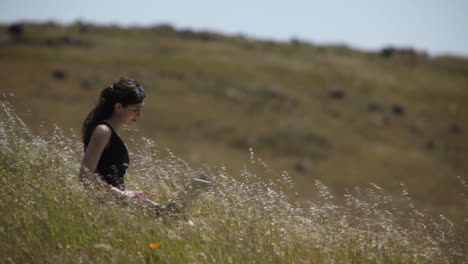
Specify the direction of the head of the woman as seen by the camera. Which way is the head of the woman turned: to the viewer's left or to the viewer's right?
to the viewer's right

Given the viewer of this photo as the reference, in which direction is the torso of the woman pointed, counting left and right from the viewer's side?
facing to the right of the viewer
